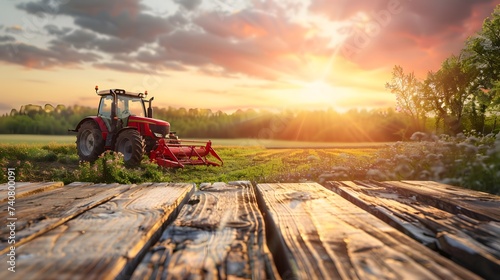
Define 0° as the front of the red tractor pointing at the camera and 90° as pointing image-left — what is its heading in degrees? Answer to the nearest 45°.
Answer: approximately 315°

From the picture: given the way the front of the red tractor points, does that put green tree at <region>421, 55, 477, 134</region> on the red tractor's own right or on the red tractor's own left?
on the red tractor's own left

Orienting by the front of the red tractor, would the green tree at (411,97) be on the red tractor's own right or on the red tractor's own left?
on the red tractor's own left
